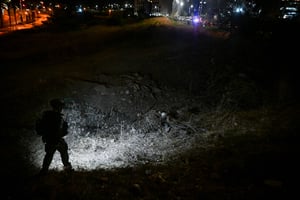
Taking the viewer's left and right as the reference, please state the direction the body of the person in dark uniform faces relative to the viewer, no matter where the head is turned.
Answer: facing away from the viewer and to the right of the viewer
